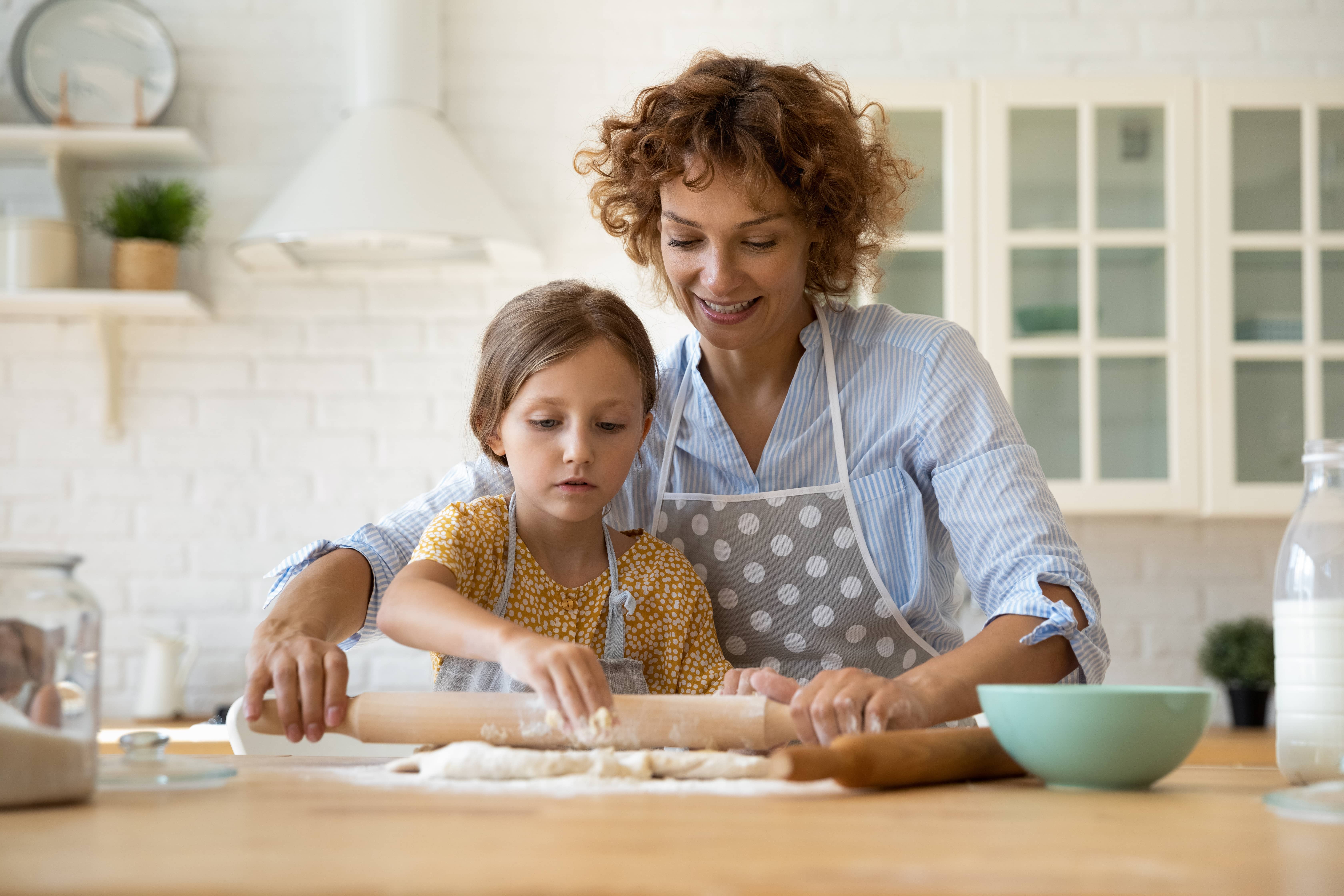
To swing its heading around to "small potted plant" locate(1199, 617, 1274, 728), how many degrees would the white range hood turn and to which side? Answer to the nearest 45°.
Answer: approximately 90° to its left

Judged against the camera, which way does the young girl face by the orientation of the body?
toward the camera

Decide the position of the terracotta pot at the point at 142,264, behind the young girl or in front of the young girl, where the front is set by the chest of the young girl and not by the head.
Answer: behind

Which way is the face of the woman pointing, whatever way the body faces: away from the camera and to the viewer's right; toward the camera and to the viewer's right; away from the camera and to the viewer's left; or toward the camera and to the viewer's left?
toward the camera and to the viewer's left

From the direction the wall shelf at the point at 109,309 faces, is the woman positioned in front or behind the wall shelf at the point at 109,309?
in front

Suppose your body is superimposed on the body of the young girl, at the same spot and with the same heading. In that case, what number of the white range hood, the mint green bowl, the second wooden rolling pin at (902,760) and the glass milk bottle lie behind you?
1

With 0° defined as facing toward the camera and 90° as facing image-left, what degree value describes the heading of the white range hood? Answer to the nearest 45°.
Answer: approximately 0°

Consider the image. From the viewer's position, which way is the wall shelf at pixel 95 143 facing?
facing the viewer

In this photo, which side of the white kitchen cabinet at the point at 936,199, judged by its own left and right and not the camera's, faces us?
front

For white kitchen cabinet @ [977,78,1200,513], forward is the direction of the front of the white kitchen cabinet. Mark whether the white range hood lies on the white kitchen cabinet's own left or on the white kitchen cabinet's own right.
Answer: on the white kitchen cabinet's own right

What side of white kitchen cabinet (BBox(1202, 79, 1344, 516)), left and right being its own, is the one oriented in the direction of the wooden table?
front

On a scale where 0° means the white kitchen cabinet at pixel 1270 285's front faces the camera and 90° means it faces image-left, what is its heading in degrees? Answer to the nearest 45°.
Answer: approximately 0°
